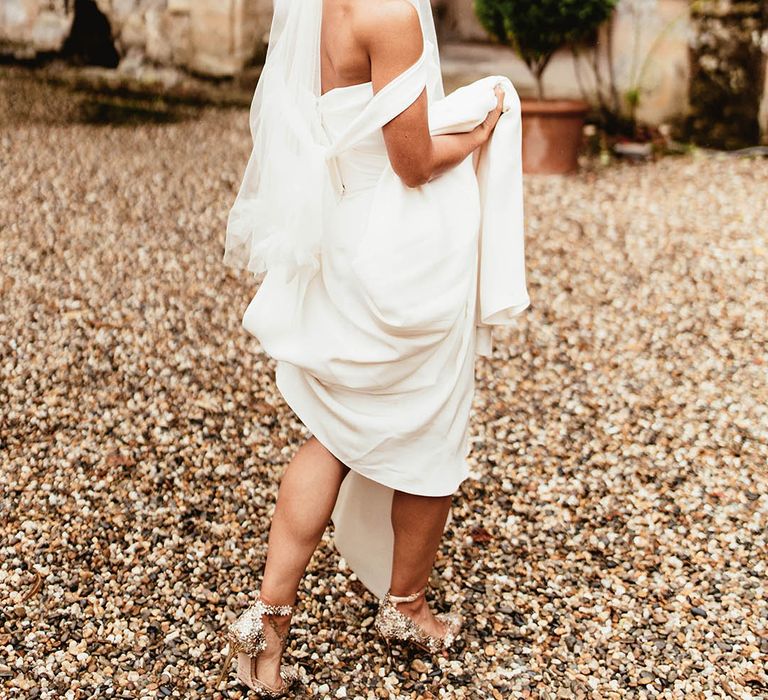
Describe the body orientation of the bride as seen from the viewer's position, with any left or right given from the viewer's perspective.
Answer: facing away from the viewer and to the right of the viewer
